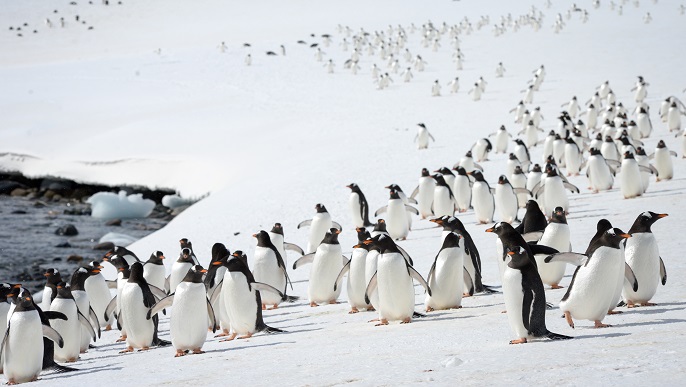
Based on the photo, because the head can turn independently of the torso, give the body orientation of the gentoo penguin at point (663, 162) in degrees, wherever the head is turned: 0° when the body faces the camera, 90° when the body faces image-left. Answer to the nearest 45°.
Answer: approximately 0°

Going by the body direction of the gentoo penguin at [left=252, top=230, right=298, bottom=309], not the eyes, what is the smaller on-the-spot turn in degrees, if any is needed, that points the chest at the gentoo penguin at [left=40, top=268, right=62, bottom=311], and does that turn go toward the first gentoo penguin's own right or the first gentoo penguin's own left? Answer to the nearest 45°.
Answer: approximately 45° to the first gentoo penguin's own right

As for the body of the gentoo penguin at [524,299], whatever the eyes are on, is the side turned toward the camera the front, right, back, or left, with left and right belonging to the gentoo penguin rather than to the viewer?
left

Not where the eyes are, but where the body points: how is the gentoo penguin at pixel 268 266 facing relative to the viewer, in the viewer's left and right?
facing the viewer and to the left of the viewer

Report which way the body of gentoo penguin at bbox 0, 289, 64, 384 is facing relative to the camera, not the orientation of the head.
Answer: toward the camera

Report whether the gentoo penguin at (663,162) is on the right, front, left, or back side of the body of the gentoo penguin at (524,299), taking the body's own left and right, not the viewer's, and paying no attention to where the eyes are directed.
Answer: right

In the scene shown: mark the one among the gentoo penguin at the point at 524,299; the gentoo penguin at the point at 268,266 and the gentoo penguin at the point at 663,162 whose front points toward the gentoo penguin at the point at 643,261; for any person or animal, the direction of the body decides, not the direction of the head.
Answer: the gentoo penguin at the point at 663,162

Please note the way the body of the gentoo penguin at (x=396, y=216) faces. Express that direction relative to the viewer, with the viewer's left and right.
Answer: facing the viewer

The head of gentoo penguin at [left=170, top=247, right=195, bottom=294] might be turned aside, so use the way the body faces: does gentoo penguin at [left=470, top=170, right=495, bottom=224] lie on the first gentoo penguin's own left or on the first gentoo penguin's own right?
on the first gentoo penguin's own left

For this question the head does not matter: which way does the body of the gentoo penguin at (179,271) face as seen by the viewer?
toward the camera
